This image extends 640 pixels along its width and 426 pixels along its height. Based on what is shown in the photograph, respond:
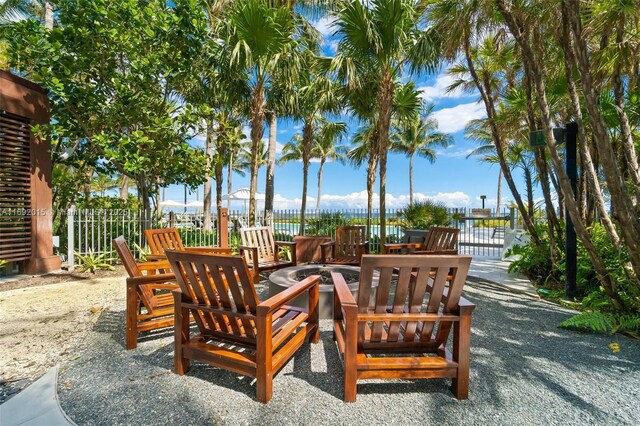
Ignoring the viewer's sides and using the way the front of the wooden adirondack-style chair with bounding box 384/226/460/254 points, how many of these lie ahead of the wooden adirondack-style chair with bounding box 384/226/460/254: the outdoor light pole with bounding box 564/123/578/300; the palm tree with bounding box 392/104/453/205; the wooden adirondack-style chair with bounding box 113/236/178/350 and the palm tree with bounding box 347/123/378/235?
1

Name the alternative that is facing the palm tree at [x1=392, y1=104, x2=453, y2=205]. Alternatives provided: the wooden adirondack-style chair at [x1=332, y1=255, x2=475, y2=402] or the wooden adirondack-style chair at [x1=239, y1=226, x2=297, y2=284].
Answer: the wooden adirondack-style chair at [x1=332, y1=255, x2=475, y2=402]

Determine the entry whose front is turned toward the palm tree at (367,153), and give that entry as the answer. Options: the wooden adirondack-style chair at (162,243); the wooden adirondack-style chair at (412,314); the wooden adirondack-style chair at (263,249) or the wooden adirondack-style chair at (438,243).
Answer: the wooden adirondack-style chair at (412,314)

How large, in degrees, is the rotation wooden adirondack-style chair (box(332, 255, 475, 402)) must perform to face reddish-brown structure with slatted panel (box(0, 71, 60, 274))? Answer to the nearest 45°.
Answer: approximately 90° to its left

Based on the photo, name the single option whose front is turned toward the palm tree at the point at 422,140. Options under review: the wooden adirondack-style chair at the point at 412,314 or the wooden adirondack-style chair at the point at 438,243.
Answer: the wooden adirondack-style chair at the point at 412,314

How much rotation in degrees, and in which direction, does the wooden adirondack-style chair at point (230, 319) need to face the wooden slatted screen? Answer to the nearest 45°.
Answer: approximately 90° to its left

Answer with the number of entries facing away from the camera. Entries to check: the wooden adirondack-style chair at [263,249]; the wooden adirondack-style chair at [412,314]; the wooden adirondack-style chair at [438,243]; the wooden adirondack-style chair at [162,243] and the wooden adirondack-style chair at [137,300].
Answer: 1

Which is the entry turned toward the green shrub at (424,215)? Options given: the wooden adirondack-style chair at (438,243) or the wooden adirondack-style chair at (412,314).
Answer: the wooden adirondack-style chair at (412,314)

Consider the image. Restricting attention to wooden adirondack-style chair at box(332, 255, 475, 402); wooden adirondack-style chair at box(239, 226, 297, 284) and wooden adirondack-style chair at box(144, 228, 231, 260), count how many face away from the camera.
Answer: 1

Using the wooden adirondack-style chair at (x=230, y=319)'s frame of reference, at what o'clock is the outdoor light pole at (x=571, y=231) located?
The outdoor light pole is roughly at 1 o'clock from the wooden adirondack-style chair.

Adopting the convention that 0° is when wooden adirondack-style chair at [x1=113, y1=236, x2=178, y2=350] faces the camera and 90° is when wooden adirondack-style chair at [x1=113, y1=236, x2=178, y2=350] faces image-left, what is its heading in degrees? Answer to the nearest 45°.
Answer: approximately 270°

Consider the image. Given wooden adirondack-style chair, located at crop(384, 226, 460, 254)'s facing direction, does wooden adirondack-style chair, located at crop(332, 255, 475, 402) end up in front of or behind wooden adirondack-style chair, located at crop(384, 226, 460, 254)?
in front

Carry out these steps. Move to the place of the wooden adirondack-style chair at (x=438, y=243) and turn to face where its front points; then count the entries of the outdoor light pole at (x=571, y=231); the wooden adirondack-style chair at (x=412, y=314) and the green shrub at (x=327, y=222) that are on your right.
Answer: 1

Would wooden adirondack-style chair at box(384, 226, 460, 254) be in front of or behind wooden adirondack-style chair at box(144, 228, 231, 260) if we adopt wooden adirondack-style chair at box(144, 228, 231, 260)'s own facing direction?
in front

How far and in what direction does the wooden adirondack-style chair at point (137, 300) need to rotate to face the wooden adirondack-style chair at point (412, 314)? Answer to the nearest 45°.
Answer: approximately 45° to its right

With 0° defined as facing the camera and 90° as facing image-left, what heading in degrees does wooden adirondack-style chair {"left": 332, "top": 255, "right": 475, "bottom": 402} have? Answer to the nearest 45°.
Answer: approximately 180°

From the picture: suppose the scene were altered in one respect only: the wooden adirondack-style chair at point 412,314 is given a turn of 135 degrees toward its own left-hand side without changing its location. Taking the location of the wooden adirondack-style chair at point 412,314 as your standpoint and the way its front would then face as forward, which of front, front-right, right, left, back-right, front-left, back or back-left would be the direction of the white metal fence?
right

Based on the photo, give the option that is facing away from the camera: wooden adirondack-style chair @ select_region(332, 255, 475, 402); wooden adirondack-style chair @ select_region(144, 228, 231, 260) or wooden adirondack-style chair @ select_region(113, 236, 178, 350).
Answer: wooden adirondack-style chair @ select_region(332, 255, 475, 402)

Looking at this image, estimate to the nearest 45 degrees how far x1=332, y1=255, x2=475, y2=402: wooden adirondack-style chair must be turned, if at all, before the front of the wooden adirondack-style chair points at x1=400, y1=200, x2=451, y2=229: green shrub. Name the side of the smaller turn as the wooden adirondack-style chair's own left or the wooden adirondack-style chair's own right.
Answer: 0° — it already faces it

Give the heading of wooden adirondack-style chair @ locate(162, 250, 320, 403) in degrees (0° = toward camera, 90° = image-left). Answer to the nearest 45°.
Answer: approximately 225°

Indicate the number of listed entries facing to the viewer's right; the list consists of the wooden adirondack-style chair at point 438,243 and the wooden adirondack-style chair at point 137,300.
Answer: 1
